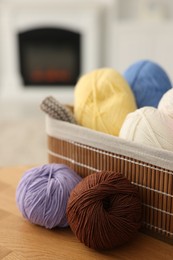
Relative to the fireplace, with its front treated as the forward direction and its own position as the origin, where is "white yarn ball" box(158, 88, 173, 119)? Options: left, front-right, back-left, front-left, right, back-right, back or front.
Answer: front

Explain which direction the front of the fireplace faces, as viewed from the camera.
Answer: facing the viewer

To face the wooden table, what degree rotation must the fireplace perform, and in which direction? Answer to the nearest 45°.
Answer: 0° — it already faces it

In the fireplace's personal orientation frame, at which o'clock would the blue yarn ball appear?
The blue yarn ball is roughly at 12 o'clock from the fireplace.

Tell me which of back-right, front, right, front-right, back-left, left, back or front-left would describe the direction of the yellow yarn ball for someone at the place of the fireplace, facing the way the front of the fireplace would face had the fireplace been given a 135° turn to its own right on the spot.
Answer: back-left

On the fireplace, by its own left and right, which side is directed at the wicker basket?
front

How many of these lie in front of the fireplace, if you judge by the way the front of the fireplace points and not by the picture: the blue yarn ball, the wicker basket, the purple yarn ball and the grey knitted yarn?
4

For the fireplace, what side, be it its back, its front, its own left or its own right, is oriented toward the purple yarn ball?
front
